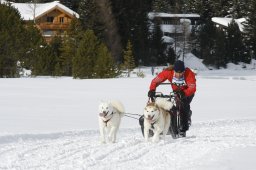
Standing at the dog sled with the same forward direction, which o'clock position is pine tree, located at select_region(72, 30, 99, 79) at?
The pine tree is roughly at 4 o'clock from the dog sled.

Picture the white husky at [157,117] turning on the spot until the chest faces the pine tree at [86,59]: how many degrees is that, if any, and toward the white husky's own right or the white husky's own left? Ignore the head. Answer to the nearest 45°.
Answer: approximately 135° to the white husky's own right

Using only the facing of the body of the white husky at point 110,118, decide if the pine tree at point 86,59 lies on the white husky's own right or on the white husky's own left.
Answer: on the white husky's own right

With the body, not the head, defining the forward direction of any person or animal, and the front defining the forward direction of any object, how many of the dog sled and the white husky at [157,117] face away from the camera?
0

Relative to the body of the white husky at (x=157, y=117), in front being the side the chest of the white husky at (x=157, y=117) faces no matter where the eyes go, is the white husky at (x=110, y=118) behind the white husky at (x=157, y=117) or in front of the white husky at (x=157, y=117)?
in front

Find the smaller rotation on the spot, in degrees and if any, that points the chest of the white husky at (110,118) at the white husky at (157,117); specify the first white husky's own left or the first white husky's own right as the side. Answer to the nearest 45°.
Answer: approximately 135° to the first white husky's own left

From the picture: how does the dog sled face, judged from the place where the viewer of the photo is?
facing the viewer and to the left of the viewer

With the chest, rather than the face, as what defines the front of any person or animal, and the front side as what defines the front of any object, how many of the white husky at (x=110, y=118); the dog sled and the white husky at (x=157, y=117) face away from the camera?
0

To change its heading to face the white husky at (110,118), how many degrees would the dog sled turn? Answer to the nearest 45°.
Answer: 0° — it already faces it

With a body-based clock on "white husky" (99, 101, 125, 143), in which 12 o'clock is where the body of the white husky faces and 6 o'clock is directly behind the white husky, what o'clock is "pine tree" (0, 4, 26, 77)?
The pine tree is roughly at 4 o'clock from the white husky.
